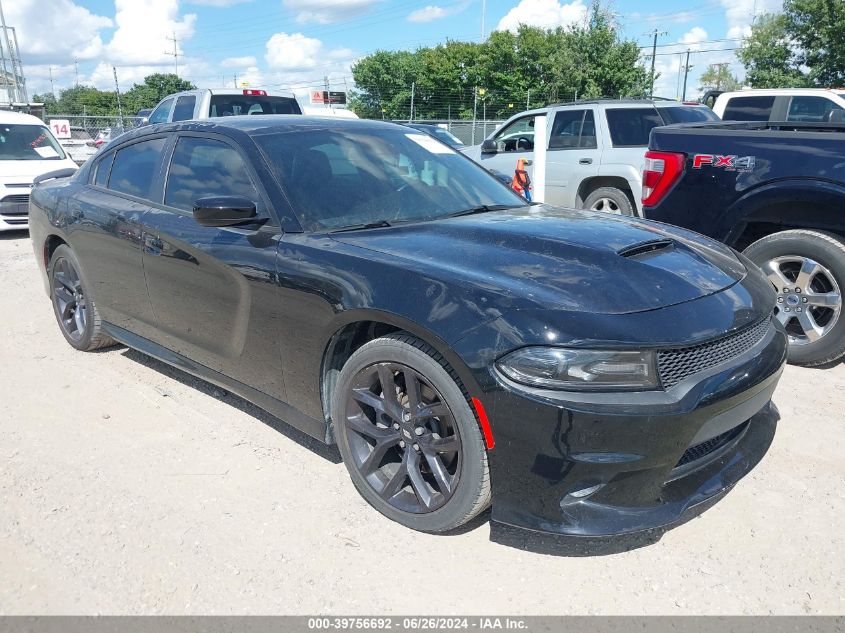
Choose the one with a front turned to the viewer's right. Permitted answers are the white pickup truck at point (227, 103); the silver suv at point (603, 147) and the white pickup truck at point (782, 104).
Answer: the white pickup truck at point (782, 104)

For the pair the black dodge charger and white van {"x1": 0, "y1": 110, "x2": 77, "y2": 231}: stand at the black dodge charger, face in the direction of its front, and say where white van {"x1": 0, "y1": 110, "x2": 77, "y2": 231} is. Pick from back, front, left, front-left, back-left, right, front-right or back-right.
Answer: back

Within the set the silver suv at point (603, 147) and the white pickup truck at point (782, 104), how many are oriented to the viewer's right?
1

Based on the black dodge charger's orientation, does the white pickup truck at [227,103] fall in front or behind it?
behind

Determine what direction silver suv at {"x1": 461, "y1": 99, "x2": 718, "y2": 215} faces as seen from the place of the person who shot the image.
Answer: facing away from the viewer and to the left of the viewer

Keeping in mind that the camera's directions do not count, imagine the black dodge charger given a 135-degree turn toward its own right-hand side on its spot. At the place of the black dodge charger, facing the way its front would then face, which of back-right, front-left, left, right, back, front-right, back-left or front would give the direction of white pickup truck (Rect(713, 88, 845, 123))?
back-right

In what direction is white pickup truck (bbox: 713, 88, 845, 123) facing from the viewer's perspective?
to the viewer's right

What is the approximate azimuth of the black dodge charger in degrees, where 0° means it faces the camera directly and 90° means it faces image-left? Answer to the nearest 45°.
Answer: approximately 315°
